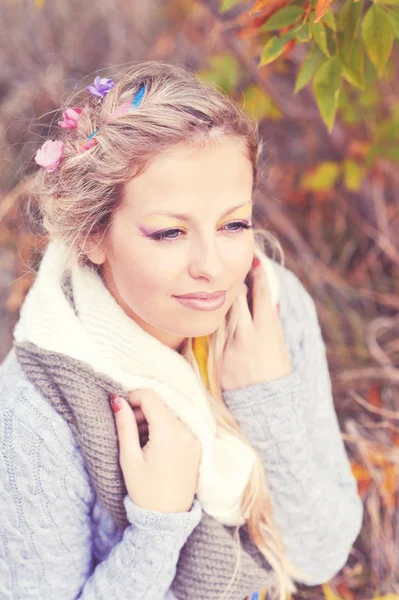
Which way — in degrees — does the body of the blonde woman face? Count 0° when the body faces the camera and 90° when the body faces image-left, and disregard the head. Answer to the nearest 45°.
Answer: approximately 315°

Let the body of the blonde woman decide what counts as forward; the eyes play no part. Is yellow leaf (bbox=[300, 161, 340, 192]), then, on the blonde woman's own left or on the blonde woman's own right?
on the blonde woman's own left

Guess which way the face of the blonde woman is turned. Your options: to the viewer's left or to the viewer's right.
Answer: to the viewer's right

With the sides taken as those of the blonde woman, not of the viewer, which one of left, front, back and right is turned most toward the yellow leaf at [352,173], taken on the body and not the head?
left
